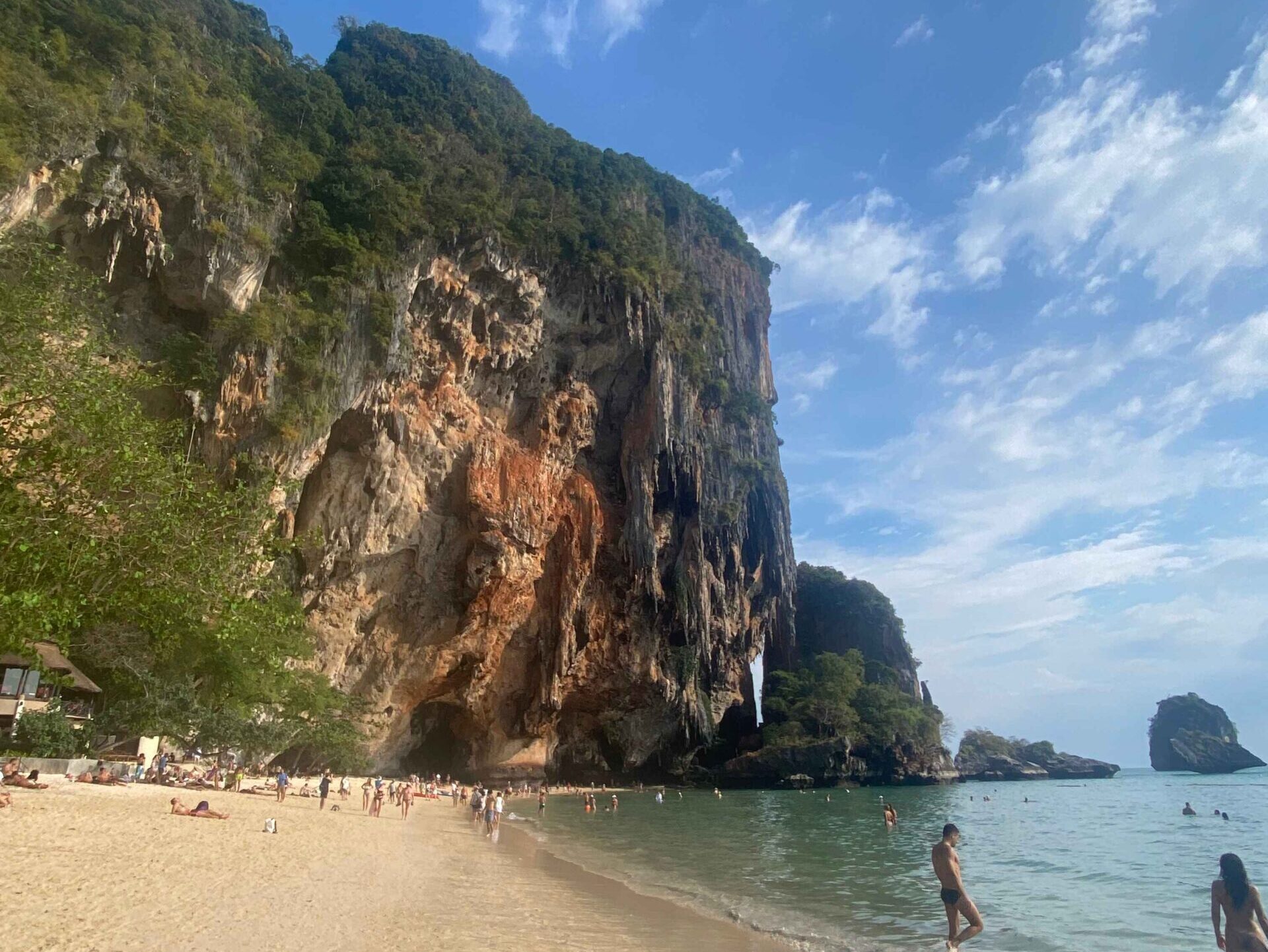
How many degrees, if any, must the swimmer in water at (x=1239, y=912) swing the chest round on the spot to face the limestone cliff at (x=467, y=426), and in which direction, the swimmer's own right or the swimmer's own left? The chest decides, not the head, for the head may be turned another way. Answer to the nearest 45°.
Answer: approximately 45° to the swimmer's own left

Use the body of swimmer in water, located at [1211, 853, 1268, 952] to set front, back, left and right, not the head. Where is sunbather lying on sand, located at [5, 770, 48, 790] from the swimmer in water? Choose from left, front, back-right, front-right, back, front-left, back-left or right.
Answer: left

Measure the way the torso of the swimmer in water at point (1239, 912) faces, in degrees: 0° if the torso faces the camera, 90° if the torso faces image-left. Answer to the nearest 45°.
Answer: approximately 180°

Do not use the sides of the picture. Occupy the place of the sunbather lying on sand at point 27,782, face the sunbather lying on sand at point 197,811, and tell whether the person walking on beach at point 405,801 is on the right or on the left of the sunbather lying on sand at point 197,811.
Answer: left

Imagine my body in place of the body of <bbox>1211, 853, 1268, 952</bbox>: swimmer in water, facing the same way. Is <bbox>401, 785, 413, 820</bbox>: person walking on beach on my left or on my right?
on my left

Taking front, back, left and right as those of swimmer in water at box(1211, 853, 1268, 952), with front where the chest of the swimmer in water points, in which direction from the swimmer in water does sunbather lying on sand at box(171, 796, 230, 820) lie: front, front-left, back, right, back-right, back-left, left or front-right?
left
